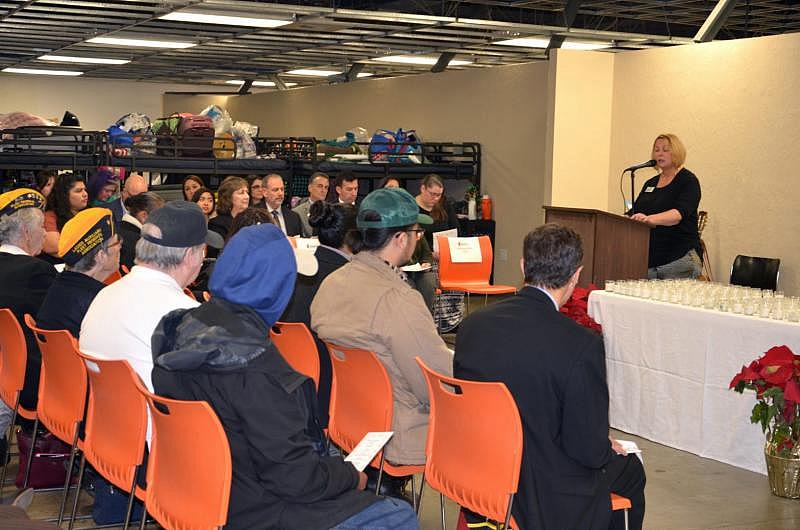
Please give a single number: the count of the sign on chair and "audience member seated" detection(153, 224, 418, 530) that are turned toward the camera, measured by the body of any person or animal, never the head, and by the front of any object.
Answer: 1

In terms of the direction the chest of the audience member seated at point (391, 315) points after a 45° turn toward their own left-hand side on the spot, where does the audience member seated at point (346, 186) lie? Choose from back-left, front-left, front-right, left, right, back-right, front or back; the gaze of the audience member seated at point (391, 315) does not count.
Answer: front

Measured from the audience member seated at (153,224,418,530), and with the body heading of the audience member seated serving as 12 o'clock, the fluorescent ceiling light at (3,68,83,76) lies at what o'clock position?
The fluorescent ceiling light is roughly at 10 o'clock from the audience member seated.

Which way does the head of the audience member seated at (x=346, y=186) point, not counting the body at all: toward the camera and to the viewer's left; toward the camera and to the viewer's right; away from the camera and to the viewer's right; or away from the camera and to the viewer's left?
toward the camera and to the viewer's right

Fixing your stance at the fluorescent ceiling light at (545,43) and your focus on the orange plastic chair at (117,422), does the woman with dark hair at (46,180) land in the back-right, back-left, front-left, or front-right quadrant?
front-right

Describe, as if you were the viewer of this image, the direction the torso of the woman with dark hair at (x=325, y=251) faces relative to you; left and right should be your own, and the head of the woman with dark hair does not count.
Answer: facing away from the viewer and to the right of the viewer

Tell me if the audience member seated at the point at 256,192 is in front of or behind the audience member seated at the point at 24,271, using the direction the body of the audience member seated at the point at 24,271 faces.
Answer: in front

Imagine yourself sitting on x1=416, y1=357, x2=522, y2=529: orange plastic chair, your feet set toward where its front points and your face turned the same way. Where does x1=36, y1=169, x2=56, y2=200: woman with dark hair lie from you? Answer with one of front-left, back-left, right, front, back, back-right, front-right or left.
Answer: left

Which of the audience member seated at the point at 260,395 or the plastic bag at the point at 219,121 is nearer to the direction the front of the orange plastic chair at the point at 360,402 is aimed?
the plastic bag

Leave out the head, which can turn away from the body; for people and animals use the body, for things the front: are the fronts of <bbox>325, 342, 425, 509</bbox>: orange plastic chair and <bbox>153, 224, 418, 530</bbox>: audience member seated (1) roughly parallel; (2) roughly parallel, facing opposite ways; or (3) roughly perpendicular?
roughly parallel

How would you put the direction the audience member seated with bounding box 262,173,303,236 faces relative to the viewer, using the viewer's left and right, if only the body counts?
facing the viewer and to the right of the viewer

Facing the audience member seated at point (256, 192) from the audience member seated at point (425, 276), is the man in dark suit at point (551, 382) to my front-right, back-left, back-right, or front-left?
back-left

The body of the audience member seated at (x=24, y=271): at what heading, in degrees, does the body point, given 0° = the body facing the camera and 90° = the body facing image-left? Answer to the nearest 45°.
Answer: approximately 225°

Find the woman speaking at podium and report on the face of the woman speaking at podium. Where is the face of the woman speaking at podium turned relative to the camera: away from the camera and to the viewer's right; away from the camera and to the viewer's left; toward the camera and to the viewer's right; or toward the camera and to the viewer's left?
toward the camera and to the viewer's left

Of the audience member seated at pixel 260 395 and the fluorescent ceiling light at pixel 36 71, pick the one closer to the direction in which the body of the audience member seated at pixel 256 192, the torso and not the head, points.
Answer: the audience member seated

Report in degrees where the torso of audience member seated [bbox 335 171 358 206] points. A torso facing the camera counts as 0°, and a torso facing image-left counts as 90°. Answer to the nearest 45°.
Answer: approximately 315°
